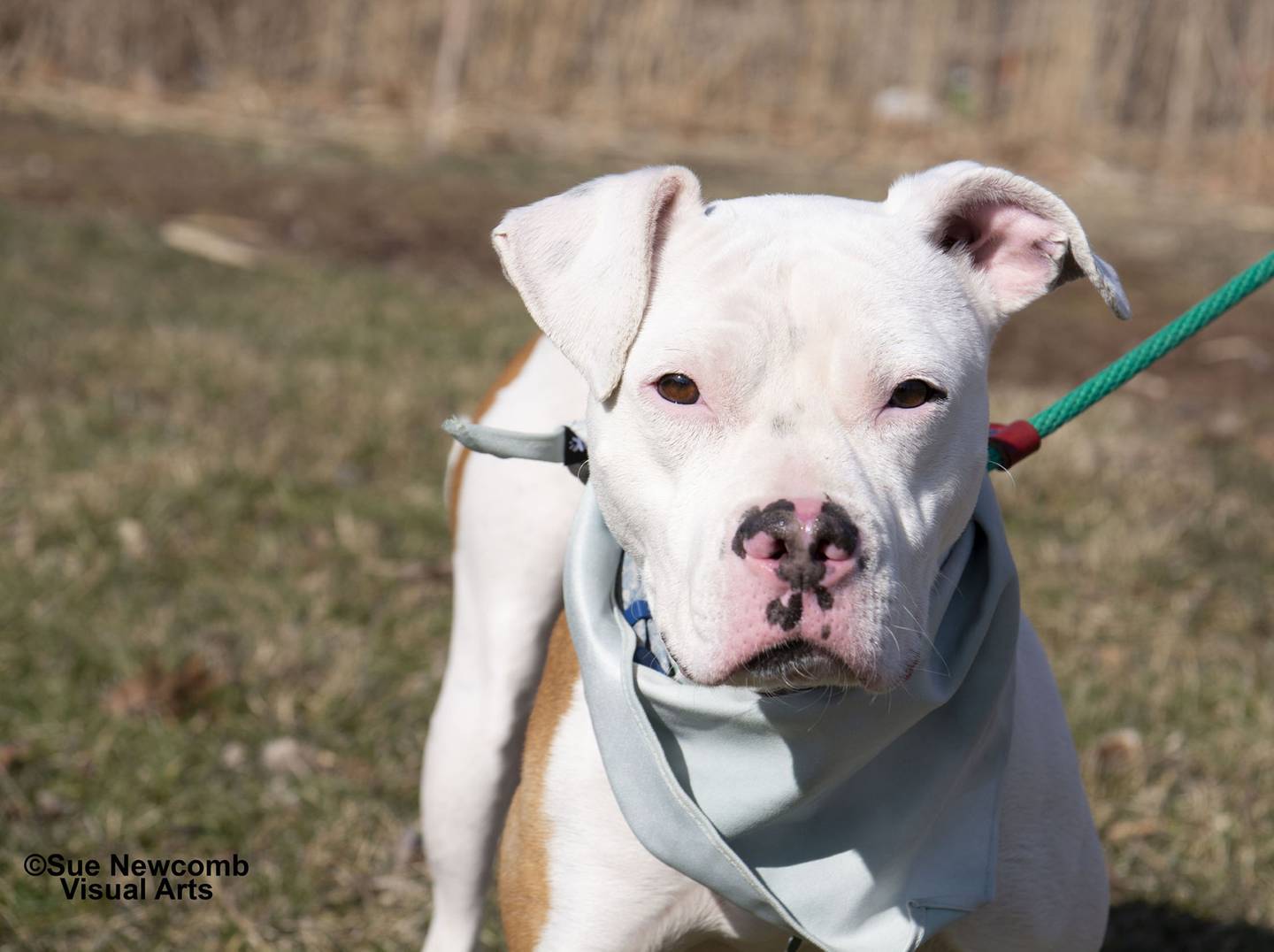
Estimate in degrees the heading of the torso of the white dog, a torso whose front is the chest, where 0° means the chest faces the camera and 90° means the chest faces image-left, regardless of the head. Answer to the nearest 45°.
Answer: approximately 0°
